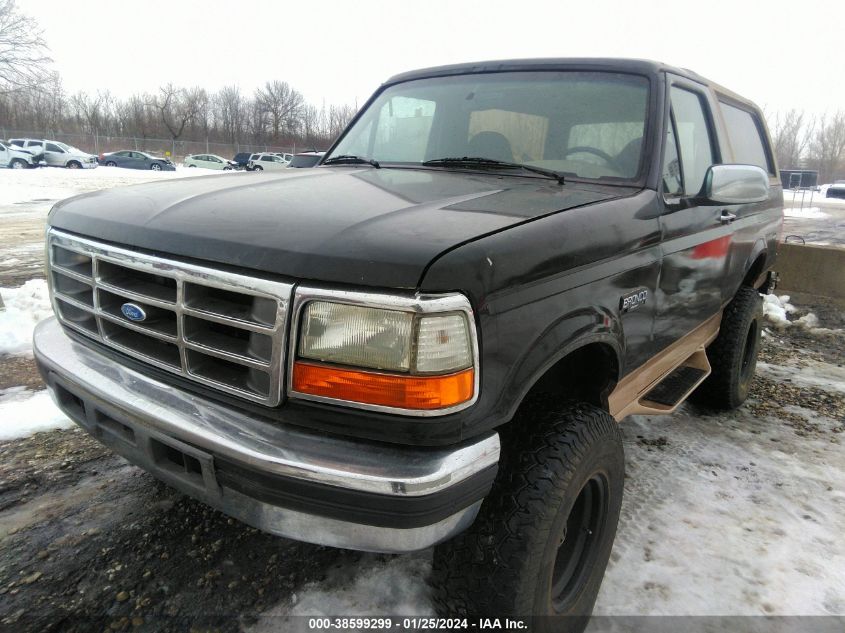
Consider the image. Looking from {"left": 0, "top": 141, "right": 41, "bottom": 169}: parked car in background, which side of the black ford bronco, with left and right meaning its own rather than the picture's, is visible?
right

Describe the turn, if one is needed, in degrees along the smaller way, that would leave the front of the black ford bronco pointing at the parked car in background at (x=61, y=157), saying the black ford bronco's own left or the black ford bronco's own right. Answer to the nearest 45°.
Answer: approximately 90° to the black ford bronco's own right

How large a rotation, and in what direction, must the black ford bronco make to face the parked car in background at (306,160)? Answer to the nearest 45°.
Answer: approximately 135° to its right

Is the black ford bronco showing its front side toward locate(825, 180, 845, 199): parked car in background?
no

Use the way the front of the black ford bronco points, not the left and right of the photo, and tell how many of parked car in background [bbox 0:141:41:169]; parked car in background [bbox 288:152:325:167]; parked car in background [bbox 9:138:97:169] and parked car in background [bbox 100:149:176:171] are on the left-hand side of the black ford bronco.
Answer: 0

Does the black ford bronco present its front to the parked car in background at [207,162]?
no

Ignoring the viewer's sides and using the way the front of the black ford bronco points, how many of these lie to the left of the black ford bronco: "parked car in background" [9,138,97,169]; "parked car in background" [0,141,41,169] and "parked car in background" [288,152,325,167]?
0
